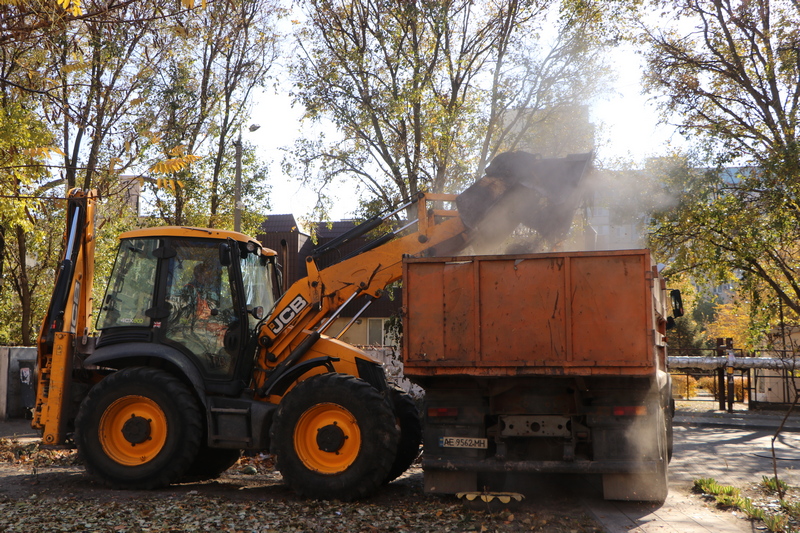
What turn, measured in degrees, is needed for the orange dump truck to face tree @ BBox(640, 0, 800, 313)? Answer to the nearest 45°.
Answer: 0° — it already faces it

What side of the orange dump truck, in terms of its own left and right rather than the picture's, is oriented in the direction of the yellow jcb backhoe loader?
left

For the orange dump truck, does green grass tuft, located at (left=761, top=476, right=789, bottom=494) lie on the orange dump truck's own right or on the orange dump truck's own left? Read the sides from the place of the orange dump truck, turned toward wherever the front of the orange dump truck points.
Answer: on the orange dump truck's own right

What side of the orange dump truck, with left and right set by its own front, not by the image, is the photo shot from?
back

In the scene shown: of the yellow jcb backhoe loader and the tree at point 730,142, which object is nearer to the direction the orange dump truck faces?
the tree
